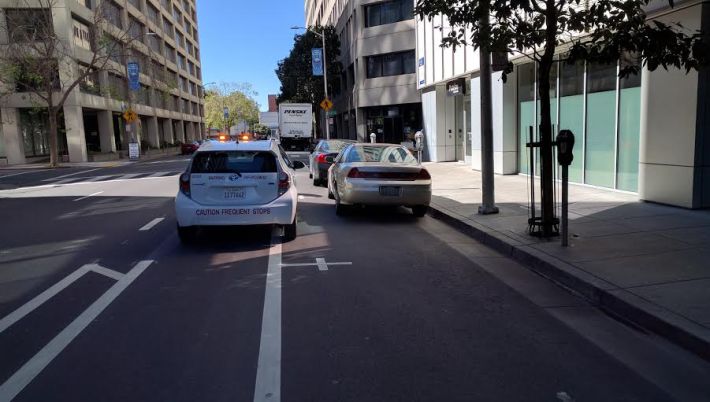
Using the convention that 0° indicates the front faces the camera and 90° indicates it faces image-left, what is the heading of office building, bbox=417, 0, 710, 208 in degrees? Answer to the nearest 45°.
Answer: approximately 45°

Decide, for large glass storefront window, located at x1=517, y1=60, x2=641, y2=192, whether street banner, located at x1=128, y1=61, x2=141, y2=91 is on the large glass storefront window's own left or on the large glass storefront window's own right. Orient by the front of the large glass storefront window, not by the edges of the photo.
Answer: on the large glass storefront window's own right

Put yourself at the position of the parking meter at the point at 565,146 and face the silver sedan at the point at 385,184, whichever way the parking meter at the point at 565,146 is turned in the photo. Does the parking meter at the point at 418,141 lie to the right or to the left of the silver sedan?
right

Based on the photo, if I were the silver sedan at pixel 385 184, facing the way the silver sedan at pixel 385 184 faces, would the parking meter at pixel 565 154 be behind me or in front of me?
behind

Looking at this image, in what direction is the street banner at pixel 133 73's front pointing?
toward the camera

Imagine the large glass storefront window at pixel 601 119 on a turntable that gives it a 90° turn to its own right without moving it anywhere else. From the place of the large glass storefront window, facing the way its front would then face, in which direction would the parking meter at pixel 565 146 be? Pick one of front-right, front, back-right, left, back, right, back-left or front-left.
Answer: back-left

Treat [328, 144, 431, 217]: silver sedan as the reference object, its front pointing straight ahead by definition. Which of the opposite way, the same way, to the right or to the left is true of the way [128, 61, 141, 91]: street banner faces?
the opposite way

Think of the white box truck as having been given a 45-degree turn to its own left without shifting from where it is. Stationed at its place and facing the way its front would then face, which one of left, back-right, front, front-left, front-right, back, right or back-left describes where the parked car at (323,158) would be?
back-left

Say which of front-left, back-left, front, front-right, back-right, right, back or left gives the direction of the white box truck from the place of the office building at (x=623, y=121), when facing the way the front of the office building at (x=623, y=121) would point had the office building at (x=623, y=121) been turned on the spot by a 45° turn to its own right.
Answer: front-right

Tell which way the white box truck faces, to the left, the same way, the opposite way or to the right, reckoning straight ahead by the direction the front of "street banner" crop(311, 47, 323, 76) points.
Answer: the opposite way

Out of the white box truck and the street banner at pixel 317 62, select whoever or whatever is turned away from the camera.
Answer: the white box truck

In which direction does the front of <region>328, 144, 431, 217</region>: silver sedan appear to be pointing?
away from the camera

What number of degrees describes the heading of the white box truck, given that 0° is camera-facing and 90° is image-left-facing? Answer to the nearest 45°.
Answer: approximately 180°

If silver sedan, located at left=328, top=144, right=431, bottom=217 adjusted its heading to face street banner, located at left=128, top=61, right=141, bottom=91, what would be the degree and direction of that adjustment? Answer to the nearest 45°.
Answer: approximately 45° to its left

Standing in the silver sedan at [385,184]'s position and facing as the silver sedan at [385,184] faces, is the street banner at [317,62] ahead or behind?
ahead

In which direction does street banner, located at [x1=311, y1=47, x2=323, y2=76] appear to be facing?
toward the camera

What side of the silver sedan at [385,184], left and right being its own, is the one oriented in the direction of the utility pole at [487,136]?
right

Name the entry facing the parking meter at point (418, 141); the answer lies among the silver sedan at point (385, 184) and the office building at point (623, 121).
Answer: the silver sedan
